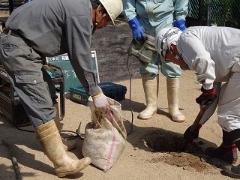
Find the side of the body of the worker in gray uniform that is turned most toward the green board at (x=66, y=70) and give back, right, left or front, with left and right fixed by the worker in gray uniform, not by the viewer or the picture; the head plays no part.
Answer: left

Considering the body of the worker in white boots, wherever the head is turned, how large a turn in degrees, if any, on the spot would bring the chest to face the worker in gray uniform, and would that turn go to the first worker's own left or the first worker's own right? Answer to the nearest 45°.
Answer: approximately 45° to the first worker's own right

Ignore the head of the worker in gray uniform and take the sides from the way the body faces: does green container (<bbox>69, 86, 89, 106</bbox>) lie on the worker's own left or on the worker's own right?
on the worker's own left

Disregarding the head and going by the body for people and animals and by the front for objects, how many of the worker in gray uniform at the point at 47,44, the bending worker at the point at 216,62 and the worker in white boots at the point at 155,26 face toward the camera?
1

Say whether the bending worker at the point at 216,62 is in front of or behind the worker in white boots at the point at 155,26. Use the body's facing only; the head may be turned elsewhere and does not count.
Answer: in front

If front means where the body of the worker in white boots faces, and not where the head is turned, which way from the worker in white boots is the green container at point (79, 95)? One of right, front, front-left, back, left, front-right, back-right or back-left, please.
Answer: right

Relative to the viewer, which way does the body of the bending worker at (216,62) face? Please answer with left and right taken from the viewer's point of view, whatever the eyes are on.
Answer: facing to the left of the viewer

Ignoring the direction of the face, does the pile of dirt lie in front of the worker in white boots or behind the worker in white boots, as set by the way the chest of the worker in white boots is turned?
in front

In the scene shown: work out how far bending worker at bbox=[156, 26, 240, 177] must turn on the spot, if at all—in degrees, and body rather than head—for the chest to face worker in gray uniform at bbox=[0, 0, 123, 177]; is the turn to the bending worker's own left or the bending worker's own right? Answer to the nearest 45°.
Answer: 0° — they already face them

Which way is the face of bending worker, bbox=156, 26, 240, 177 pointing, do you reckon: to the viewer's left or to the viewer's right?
to the viewer's left

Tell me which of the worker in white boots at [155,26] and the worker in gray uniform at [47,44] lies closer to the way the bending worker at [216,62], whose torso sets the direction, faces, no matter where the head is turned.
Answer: the worker in gray uniform

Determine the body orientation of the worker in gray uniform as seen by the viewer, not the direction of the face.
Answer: to the viewer's right

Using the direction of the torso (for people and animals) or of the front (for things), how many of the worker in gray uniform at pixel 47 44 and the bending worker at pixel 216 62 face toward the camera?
0
